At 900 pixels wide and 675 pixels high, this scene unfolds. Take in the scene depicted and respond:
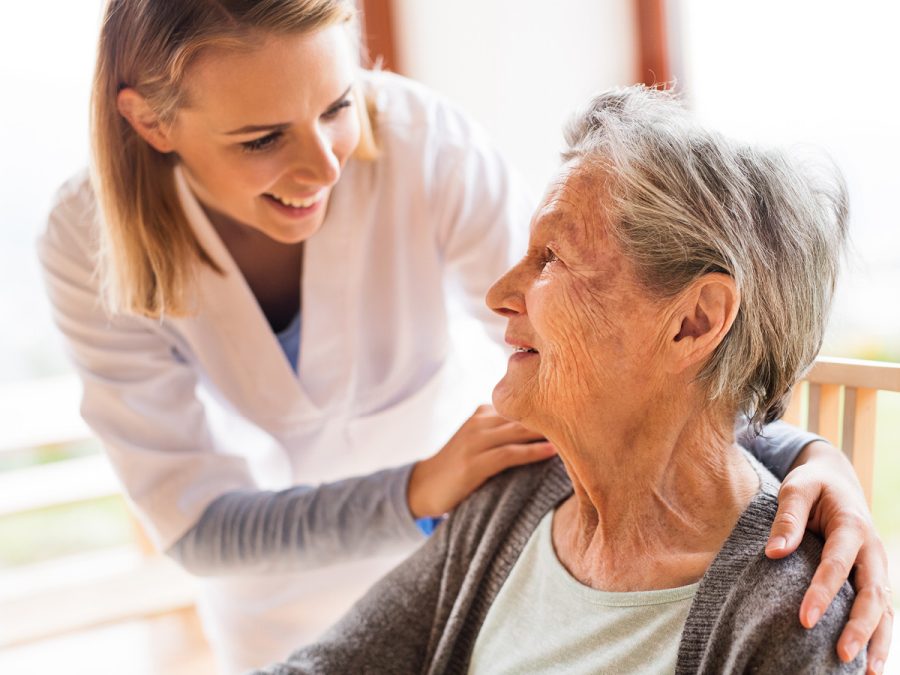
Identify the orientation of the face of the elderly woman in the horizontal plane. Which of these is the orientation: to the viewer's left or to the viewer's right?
to the viewer's left

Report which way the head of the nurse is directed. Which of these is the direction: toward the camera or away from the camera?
toward the camera

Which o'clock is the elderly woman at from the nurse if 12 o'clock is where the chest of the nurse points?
The elderly woman is roughly at 12 o'clock from the nurse.

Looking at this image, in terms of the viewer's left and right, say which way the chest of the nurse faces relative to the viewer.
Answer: facing the viewer and to the right of the viewer
